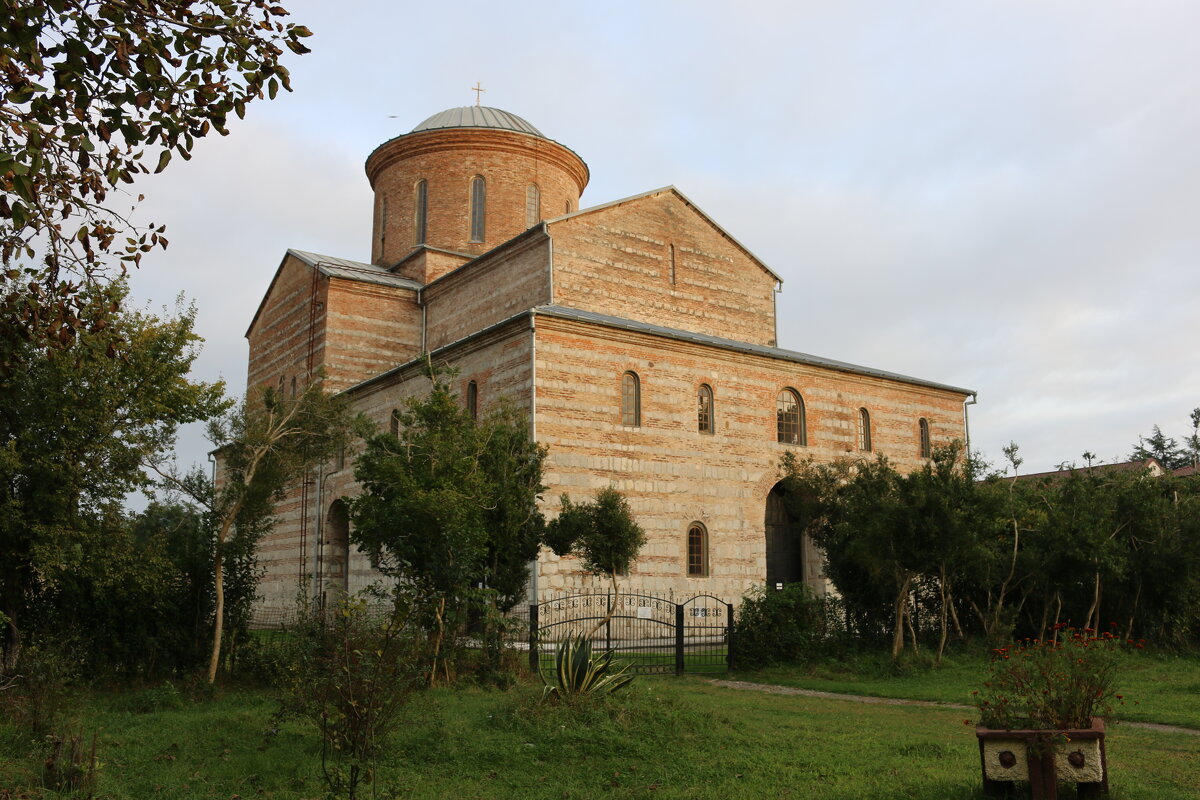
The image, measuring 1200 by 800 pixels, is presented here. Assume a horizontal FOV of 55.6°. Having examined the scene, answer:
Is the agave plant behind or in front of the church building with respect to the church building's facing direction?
in front

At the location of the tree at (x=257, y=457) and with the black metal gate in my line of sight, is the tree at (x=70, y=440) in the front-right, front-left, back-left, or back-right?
back-right

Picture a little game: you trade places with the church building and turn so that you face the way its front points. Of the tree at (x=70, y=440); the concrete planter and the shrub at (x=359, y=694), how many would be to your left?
0

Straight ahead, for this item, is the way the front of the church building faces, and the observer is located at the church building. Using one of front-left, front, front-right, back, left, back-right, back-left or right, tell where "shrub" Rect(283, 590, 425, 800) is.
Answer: front-right
